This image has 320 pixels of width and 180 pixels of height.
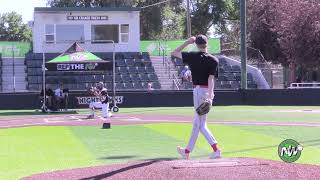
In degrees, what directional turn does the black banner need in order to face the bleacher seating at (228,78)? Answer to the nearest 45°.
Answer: approximately 135° to its left

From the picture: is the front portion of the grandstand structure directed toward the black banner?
yes

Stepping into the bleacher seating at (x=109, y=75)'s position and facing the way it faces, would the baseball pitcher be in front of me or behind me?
in front

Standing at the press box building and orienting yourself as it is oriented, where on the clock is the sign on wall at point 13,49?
The sign on wall is roughly at 3 o'clock from the press box building.

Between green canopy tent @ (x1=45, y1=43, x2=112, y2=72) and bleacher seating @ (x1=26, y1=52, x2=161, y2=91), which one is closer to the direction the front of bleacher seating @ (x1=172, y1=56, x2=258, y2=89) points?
the green canopy tent

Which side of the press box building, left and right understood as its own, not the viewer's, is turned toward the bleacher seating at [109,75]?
front

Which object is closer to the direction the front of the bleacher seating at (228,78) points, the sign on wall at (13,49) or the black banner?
the black banner

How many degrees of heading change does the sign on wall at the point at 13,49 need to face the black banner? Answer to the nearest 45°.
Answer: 0° — it already faces it

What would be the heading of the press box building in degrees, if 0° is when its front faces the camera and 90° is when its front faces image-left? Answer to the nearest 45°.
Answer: approximately 0°

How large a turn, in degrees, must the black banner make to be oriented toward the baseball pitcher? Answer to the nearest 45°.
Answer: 0° — it already faces them

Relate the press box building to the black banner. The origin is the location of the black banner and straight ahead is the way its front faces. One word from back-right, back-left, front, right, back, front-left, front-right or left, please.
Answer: back
